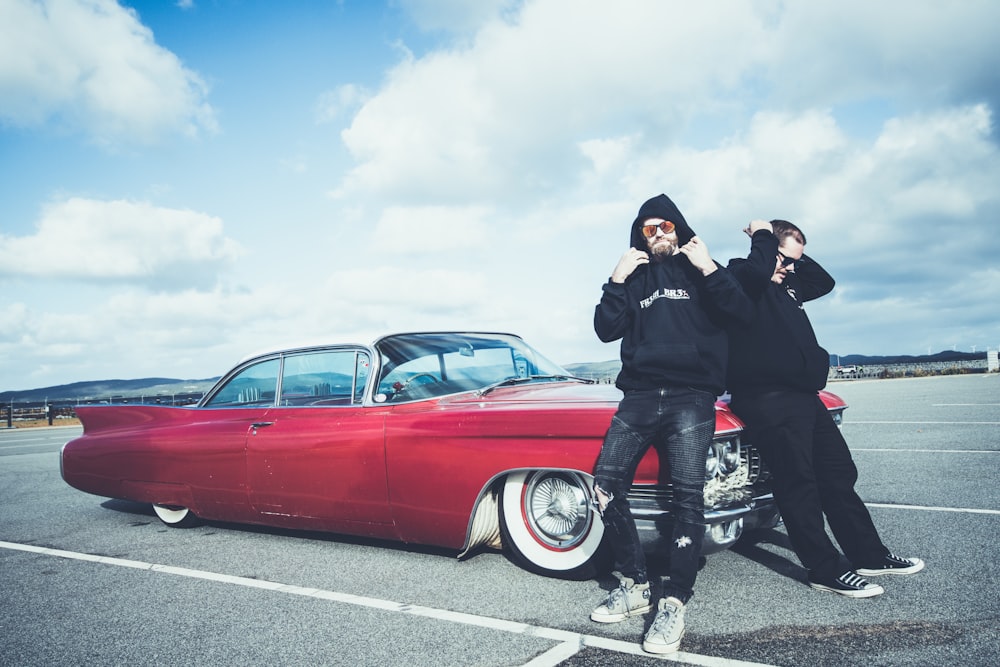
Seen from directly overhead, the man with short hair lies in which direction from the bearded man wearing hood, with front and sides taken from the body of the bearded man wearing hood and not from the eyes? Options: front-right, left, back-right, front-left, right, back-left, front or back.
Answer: back-left

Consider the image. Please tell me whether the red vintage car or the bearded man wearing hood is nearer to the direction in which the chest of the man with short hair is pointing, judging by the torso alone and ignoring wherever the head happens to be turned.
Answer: the bearded man wearing hood

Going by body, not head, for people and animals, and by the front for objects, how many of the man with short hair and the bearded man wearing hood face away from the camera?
0

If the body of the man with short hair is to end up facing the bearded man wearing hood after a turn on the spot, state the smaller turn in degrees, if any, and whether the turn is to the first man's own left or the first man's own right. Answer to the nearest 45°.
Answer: approximately 90° to the first man's own right

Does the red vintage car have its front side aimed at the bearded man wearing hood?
yes

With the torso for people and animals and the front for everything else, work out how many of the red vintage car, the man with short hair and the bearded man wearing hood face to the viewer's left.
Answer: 0

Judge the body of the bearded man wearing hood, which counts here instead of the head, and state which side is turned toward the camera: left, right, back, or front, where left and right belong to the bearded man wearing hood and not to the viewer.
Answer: front

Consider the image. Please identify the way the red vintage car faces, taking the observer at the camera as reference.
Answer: facing the viewer and to the right of the viewer

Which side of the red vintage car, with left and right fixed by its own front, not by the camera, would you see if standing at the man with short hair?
front

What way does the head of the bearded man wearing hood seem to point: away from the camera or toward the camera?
toward the camera

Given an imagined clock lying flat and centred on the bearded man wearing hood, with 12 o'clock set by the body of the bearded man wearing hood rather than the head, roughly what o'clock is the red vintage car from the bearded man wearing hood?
The red vintage car is roughly at 4 o'clock from the bearded man wearing hood.
